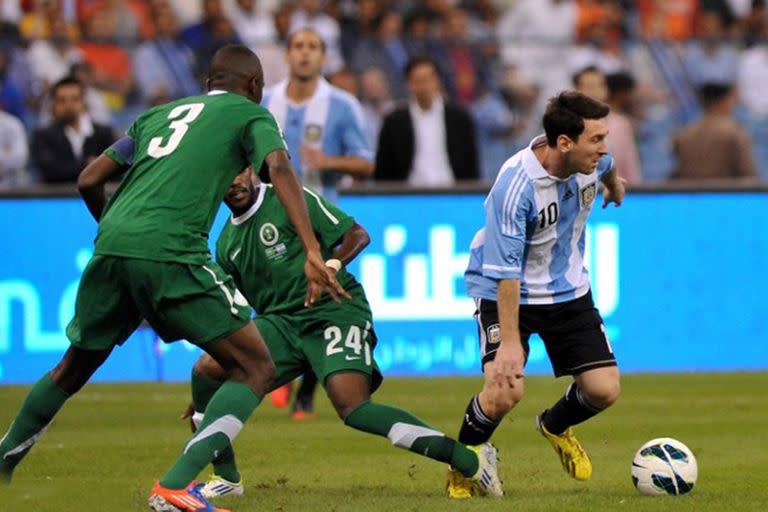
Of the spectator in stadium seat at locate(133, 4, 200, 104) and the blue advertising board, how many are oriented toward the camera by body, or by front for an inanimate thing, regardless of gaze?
2

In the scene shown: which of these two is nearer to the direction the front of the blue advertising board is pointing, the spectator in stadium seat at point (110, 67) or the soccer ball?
the soccer ball

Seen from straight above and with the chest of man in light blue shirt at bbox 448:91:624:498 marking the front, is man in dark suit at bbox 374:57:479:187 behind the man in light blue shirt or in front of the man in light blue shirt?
behind

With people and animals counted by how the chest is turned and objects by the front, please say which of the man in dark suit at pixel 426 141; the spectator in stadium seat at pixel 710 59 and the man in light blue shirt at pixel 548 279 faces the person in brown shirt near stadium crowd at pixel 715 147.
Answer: the spectator in stadium seat at pixel 710 59

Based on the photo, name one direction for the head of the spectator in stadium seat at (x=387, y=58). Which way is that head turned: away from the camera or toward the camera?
toward the camera

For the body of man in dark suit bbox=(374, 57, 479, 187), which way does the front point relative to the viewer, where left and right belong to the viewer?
facing the viewer

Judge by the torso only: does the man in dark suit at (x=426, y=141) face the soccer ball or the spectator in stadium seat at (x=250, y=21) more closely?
the soccer ball

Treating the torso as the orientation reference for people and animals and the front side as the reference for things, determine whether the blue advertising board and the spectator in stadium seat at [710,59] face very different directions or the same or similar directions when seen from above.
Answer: same or similar directions

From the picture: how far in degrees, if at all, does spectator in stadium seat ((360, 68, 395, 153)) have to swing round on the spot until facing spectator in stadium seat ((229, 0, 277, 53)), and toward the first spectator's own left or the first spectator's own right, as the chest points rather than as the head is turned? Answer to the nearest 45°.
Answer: approximately 135° to the first spectator's own right

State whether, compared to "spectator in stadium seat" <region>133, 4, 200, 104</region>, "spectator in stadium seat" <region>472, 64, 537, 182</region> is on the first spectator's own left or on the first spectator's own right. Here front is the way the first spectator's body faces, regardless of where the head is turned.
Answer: on the first spectator's own left

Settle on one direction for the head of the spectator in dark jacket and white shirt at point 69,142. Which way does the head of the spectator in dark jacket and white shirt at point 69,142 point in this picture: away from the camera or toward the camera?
toward the camera

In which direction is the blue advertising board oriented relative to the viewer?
toward the camera

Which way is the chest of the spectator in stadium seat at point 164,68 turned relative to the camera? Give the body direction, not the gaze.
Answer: toward the camera
